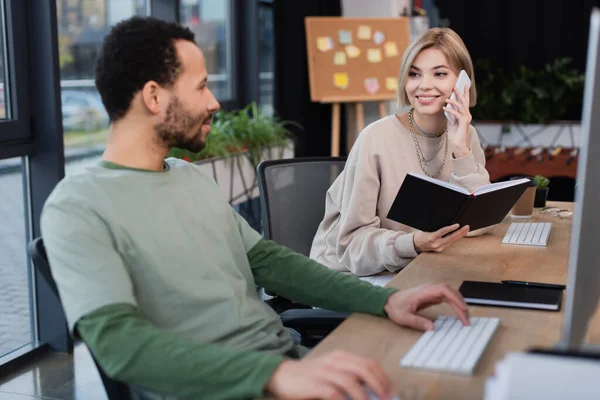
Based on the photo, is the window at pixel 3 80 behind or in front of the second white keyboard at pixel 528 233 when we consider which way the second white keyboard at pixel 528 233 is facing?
in front

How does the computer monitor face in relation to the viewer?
to the viewer's left

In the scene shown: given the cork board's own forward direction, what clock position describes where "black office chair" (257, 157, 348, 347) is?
The black office chair is roughly at 12 o'clock from the cork board.

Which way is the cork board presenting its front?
toward the camera

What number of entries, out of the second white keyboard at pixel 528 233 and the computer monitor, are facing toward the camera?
0

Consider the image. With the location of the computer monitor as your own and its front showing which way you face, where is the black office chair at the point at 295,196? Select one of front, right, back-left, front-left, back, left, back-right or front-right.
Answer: front-right

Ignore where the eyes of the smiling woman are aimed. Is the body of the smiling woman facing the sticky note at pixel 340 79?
no

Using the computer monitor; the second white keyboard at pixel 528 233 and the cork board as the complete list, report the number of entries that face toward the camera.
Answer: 1

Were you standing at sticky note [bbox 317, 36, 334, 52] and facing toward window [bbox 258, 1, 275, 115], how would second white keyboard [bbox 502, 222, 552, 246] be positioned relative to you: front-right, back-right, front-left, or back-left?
back-left

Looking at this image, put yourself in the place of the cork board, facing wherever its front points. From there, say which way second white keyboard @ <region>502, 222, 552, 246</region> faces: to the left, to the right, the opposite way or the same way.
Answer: to the right

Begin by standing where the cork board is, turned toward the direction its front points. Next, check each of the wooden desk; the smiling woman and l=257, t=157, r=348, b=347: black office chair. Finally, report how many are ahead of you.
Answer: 3

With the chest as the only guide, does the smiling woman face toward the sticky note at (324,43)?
no

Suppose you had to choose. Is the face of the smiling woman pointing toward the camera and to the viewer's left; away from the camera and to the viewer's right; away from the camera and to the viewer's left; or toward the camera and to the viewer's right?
toward the camera and to the viewer's left

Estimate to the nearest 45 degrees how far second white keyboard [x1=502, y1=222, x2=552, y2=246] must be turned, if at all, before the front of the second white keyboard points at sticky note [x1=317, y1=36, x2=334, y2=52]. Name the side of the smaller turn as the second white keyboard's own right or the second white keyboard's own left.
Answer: approximately 45° to the second white keyboard's own right
